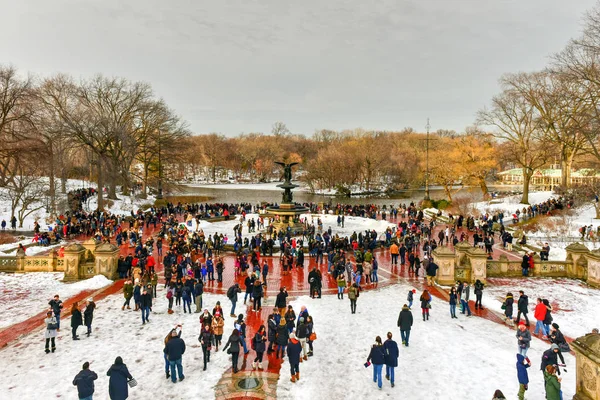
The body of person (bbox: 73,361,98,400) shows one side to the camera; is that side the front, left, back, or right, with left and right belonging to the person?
back

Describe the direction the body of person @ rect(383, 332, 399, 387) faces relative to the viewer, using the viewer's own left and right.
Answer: facing away from the viewer

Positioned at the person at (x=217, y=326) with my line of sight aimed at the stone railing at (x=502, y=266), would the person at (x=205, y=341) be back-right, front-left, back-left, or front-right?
back-right

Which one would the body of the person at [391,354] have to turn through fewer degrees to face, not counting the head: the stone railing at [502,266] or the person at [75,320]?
the stone railing

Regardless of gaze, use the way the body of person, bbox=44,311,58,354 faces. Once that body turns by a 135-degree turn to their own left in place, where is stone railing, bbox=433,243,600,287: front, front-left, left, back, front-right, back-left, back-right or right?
back-left

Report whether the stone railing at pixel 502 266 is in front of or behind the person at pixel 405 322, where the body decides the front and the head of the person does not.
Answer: in front

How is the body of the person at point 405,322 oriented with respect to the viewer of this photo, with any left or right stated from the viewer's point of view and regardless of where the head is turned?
facing away from the viewer

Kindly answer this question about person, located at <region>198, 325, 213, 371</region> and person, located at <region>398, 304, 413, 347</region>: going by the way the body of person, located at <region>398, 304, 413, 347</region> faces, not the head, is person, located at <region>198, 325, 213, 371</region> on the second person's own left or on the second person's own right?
on the second person's own left

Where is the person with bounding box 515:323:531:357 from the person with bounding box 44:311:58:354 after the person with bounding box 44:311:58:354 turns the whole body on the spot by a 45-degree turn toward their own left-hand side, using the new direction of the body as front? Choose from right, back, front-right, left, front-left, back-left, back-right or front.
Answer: back

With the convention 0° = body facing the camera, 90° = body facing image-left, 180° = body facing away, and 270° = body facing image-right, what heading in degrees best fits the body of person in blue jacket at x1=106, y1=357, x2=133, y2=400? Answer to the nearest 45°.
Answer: approximately 180°

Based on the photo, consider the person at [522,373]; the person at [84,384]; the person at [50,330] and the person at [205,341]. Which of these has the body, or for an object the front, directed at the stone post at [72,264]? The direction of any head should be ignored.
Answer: the person at [84,384]

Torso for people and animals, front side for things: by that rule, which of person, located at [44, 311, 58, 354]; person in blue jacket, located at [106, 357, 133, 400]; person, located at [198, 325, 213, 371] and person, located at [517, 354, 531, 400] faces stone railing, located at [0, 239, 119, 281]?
the person in blue jacket
